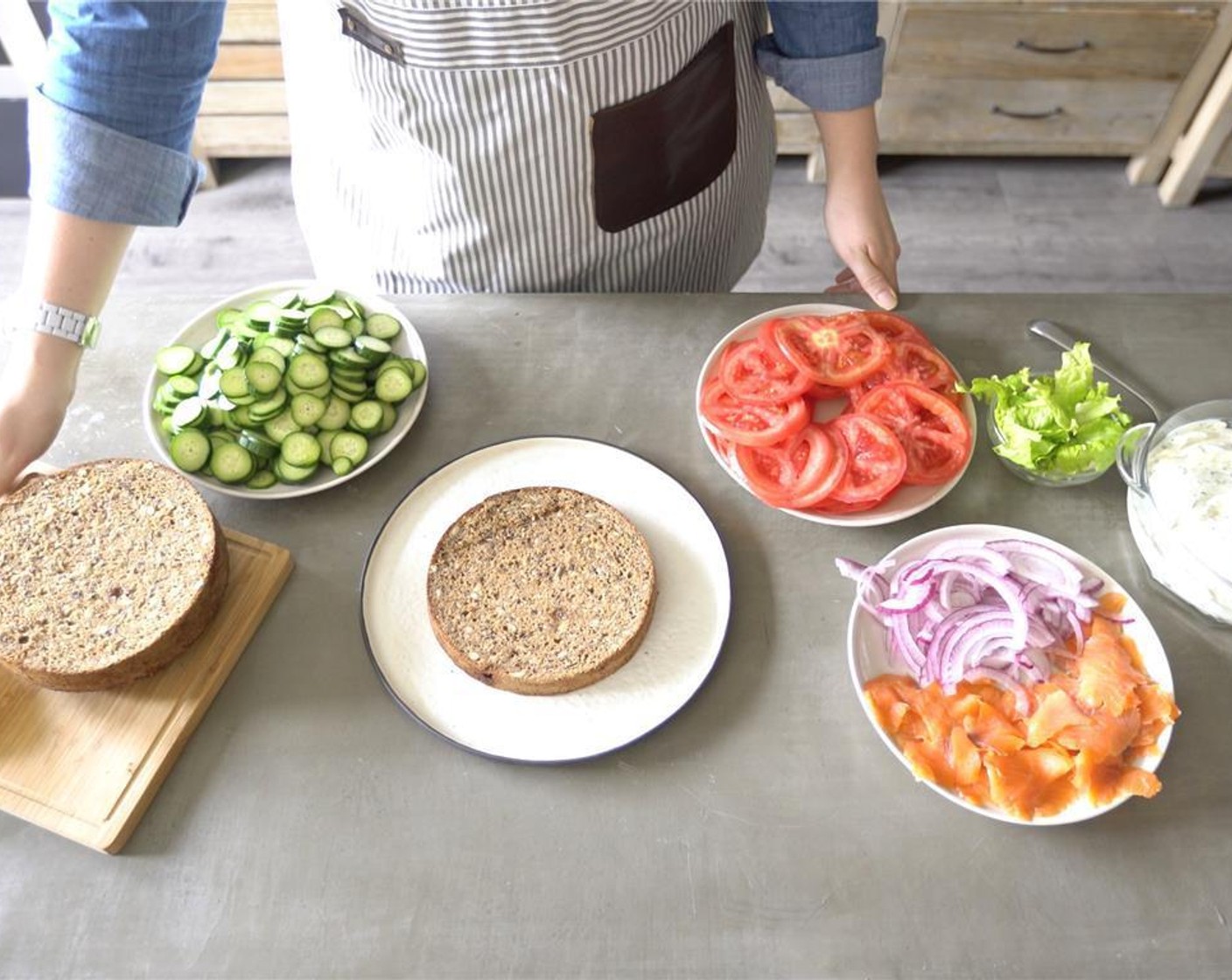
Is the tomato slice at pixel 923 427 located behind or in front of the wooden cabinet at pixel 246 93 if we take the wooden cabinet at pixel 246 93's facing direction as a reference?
in front

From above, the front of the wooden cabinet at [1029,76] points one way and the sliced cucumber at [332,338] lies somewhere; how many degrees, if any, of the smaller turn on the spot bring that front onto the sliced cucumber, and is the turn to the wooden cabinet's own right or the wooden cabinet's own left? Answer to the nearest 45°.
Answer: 0° — it already faces it

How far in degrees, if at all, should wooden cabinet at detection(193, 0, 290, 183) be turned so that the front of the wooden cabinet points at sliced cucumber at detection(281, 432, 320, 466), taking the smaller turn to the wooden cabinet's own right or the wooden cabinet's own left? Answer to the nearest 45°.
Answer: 0° — it already faces it

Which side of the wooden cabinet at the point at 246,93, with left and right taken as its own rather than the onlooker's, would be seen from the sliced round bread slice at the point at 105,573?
front

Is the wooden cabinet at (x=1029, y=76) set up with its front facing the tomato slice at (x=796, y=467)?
yes

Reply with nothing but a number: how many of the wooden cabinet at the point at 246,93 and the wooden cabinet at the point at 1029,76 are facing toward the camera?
2

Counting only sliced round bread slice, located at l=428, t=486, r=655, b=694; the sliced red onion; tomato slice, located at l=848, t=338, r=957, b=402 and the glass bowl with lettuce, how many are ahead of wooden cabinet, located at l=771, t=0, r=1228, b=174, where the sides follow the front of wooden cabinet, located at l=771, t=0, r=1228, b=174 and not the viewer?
4

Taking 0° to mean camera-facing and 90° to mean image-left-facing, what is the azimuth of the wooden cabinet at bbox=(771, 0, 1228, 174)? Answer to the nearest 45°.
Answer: approximately 0°

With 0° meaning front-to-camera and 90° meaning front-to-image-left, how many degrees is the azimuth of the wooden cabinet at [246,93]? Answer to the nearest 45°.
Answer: approximately 0°

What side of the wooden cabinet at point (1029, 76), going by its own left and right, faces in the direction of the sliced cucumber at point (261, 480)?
front

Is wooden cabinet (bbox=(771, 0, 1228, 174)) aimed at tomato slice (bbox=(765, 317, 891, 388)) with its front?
yes

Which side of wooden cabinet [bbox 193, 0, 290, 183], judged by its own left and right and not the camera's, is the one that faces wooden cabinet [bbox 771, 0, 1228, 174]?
left
